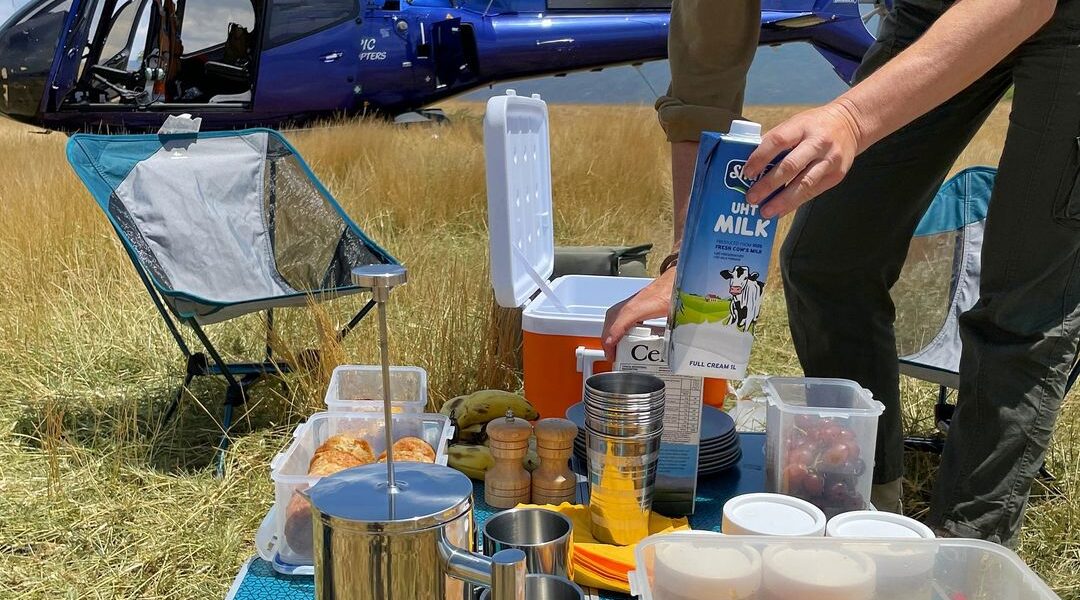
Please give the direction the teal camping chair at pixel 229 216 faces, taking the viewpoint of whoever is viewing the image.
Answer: facing the viewer and to the right of the viewer

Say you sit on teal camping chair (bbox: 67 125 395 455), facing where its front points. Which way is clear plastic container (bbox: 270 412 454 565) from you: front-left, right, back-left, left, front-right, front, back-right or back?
front-right

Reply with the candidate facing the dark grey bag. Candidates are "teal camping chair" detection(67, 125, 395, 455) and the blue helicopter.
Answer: the teal camping chair

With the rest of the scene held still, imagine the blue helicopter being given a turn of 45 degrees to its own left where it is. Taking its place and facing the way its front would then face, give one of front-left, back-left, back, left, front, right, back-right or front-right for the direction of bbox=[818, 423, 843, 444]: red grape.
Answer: front-left

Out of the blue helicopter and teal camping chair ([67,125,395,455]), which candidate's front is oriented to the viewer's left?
the blue helicopter

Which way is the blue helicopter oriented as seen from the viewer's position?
to the viewer's left

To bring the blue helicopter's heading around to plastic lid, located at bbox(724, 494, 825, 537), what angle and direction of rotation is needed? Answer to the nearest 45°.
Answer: approximately 90° to its left

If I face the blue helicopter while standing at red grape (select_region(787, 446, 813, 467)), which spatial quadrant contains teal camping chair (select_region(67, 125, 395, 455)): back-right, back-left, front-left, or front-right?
front-left

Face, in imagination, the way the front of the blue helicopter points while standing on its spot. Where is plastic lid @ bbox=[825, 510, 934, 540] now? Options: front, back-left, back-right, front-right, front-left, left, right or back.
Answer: left

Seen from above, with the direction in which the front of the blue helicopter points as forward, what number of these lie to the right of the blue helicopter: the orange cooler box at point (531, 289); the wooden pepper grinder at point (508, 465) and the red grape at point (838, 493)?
0

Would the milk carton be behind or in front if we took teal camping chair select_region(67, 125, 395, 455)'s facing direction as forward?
in front

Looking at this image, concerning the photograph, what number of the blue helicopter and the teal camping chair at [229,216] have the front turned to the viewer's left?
1

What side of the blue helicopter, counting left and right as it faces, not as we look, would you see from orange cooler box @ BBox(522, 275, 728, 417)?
left

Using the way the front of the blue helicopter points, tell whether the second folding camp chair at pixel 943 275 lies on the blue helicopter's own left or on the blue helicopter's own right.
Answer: on the blue helicopter's own left

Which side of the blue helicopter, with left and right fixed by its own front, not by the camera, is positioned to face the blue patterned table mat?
left

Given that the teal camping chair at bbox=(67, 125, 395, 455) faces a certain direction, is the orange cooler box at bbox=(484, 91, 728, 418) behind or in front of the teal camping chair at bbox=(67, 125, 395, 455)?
in front

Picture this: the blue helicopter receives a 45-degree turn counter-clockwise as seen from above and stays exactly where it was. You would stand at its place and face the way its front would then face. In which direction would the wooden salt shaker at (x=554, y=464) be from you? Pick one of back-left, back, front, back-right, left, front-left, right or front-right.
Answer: front-left
